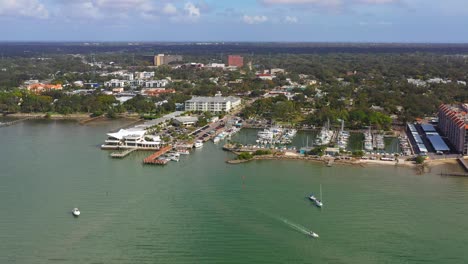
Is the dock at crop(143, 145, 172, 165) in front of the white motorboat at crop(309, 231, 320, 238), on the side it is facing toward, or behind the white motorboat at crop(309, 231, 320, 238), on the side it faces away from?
behind

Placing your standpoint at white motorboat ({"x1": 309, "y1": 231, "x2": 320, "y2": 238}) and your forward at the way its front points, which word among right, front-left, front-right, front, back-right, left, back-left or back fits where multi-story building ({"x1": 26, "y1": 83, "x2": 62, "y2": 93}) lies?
back

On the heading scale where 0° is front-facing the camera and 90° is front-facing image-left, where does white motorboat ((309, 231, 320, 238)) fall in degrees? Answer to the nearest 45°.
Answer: approximately 315°

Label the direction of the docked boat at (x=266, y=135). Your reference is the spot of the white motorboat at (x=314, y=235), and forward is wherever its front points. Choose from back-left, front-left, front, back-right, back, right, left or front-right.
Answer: back-left

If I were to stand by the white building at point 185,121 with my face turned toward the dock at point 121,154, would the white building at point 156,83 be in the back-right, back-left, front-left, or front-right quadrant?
back-right

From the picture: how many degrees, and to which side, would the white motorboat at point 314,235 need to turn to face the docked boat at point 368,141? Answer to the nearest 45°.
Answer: approximately 135° to its left

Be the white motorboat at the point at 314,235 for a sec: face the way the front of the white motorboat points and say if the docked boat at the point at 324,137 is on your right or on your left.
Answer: on your left

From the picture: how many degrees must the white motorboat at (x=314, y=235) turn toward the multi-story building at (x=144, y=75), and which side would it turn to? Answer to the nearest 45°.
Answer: approximately 180°

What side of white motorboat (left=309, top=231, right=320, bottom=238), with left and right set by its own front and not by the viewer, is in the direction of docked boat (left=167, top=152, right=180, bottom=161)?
back
